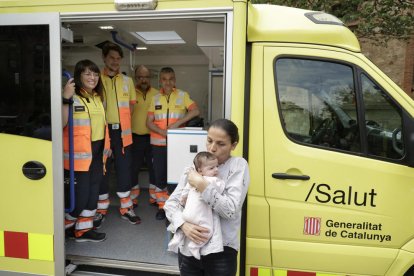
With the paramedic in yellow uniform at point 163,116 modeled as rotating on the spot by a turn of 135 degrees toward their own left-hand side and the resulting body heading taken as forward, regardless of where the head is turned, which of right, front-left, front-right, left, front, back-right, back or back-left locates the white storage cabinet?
back-right

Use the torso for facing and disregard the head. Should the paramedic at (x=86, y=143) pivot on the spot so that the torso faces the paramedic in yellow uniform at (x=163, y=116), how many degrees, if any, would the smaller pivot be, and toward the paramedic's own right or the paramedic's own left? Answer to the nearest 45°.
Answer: approximately 90° to the paramedic's own left

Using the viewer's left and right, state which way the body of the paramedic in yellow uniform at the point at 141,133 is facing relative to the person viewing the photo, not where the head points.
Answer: facing the viewer

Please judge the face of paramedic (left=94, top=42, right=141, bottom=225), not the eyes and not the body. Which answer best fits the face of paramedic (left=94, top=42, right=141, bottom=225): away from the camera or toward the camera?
toward the camera

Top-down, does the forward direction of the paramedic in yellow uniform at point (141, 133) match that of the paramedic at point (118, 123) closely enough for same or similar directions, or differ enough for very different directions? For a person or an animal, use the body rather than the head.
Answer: same or similar directions

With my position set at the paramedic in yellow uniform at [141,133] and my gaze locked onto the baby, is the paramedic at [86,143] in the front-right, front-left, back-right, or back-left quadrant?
front-right

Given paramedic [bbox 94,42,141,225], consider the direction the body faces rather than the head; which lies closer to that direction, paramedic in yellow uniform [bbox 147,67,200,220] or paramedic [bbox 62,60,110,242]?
the paramedic

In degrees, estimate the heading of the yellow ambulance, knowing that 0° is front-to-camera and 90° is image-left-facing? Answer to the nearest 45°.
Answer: approximately 270°

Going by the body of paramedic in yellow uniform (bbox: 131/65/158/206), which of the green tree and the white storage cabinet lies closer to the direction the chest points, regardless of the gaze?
the white storage cabinet

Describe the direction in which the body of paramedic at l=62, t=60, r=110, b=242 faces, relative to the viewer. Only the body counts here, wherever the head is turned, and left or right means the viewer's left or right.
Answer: facing the viewer and to the right of the viewer

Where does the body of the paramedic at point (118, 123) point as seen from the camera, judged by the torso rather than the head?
toward the camera

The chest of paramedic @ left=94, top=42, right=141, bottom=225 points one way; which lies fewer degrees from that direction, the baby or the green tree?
the baby

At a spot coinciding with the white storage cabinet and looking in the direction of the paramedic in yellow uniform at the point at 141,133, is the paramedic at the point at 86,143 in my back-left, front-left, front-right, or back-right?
front-left

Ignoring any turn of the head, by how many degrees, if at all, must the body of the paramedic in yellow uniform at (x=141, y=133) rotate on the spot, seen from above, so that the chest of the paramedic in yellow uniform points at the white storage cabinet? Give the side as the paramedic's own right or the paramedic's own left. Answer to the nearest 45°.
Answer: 0° — they already face it
